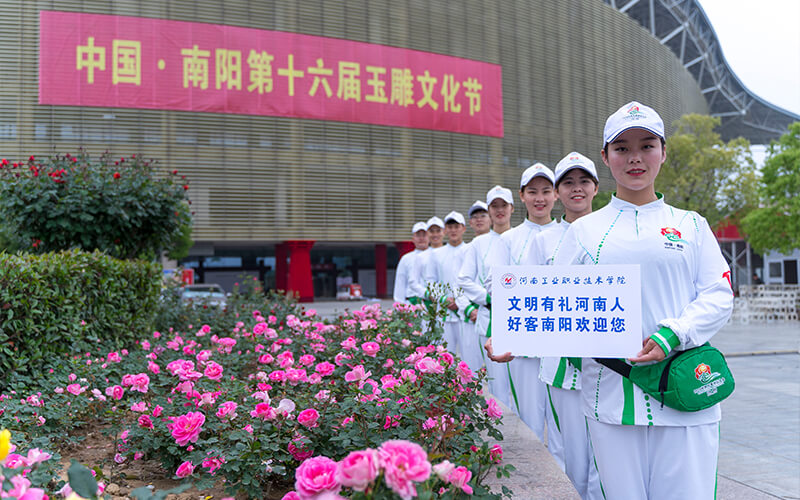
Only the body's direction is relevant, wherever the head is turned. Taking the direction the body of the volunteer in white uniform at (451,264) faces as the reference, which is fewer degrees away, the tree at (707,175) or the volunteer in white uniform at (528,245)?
the volunteer in white uniform

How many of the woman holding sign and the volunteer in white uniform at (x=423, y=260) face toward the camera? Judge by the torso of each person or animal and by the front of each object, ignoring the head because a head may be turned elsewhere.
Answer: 2

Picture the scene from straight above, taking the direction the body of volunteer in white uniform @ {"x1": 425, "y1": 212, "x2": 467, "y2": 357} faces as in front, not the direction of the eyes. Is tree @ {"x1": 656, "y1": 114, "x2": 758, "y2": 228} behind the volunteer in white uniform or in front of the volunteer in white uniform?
behind

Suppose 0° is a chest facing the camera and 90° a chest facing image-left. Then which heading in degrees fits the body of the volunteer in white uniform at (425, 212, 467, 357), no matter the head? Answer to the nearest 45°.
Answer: approximately 0°

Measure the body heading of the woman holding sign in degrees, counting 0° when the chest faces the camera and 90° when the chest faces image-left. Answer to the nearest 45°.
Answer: approximately 0°
